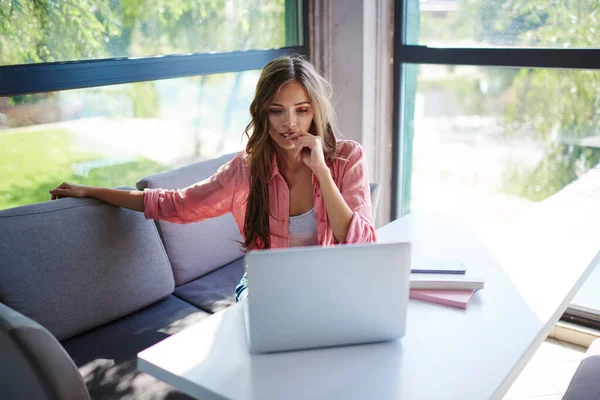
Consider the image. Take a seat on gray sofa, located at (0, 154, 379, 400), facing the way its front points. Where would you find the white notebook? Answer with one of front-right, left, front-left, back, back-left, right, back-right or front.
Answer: front

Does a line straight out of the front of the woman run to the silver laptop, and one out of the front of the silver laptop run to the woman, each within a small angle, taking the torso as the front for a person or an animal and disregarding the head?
yes

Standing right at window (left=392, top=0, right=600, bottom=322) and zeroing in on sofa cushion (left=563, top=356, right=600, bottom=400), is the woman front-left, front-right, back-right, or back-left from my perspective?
front-right

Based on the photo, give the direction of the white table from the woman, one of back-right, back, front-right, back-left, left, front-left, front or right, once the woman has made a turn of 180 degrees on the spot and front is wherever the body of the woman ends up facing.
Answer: back

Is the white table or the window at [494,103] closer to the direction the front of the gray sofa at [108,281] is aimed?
the white table

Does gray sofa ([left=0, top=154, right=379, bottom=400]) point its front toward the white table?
yes

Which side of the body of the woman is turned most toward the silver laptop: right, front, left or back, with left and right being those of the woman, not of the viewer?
front

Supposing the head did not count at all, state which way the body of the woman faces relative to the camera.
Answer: toward the camera

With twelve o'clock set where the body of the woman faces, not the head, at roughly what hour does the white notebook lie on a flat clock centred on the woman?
The white notebook is roughly at 11 o'clock from the woman.

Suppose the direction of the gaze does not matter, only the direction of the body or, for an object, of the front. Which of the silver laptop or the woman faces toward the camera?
the woman

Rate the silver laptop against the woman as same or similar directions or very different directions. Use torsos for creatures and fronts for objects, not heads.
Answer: very different directions

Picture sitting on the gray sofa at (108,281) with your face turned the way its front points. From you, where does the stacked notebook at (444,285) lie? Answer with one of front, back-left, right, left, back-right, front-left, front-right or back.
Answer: front

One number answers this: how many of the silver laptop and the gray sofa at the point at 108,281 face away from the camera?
1

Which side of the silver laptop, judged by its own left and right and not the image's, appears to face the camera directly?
back

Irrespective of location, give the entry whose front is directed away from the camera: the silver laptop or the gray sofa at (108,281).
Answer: the silver laptop
